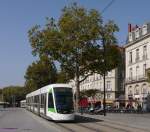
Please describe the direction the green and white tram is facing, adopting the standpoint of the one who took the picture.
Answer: facing the viewer and to the right of the viewer
